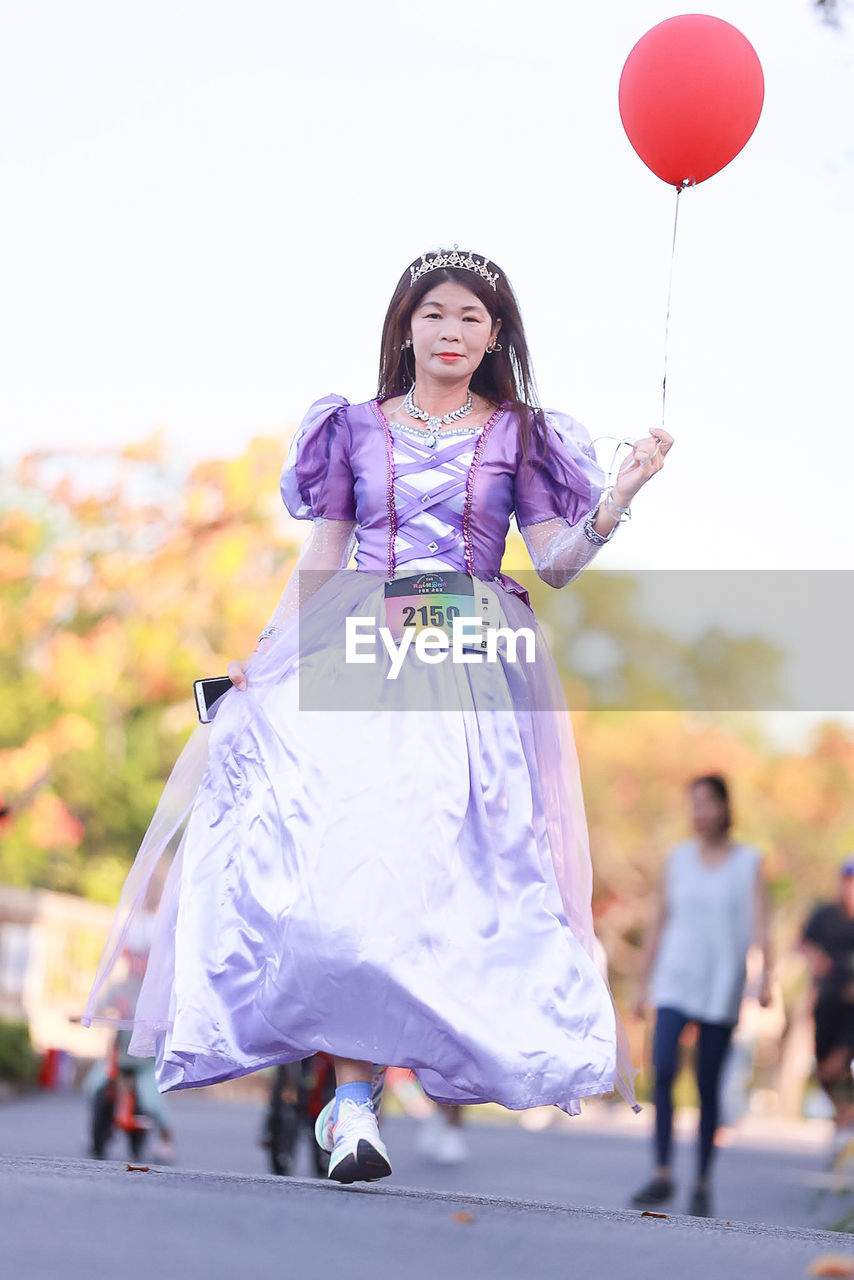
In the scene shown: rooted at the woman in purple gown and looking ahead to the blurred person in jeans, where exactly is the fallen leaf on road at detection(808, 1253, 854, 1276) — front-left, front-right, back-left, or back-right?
back-right

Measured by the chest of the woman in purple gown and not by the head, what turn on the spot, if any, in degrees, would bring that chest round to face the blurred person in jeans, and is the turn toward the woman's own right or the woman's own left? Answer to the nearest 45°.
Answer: approximately 180°

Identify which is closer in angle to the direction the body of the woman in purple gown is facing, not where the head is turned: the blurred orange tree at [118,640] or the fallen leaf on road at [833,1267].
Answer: the fallen leaf on road

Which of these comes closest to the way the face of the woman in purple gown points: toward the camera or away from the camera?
toward the camera

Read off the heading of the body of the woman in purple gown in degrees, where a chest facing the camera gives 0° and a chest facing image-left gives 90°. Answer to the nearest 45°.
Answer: approximately 0°

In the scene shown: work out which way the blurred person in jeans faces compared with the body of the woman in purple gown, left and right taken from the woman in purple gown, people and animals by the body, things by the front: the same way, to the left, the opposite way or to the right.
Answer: the same way

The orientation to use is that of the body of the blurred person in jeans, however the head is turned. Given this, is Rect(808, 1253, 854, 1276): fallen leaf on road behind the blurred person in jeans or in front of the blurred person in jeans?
in front

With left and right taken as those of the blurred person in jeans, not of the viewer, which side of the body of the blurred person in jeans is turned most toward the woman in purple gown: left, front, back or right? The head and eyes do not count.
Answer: front

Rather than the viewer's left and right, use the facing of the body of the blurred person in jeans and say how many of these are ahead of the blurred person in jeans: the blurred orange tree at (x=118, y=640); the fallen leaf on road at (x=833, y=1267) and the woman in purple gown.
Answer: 2

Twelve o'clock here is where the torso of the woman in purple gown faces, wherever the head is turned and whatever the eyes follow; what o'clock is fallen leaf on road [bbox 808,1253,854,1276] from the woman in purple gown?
The fallen leaf on road is roughly at 11 o'clock from the woman in purple gown.

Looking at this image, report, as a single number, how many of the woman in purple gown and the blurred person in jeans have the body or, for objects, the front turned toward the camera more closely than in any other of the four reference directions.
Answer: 2

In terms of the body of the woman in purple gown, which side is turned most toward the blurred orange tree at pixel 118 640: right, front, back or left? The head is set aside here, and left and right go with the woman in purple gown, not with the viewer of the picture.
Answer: back

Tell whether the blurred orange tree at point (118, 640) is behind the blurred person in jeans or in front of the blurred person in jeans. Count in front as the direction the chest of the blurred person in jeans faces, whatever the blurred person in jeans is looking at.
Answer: behind
